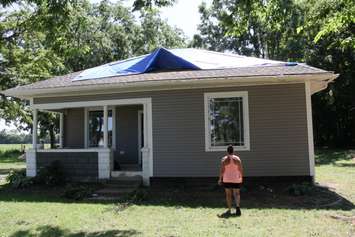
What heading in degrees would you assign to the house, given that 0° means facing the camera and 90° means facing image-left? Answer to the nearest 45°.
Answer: approximately 0°

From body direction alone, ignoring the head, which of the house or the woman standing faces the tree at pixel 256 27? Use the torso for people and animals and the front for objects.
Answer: the woman standing

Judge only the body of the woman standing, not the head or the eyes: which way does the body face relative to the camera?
away from the camera

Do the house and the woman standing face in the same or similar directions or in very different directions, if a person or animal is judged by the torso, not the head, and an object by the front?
very different directions

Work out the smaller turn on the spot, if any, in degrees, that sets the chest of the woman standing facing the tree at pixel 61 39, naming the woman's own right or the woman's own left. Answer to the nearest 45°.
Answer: approximately 45° to the woman's own left

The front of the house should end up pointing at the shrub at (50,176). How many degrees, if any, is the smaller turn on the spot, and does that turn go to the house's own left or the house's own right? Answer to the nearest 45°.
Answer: approximately 90° to the house's own right

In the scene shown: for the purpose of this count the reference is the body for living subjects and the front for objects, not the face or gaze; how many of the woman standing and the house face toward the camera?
1

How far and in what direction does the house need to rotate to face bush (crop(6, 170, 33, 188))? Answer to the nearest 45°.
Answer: approximately 90° to its right

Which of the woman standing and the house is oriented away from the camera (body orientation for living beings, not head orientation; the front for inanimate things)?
the woman standing

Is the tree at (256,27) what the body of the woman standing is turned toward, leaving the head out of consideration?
yes
